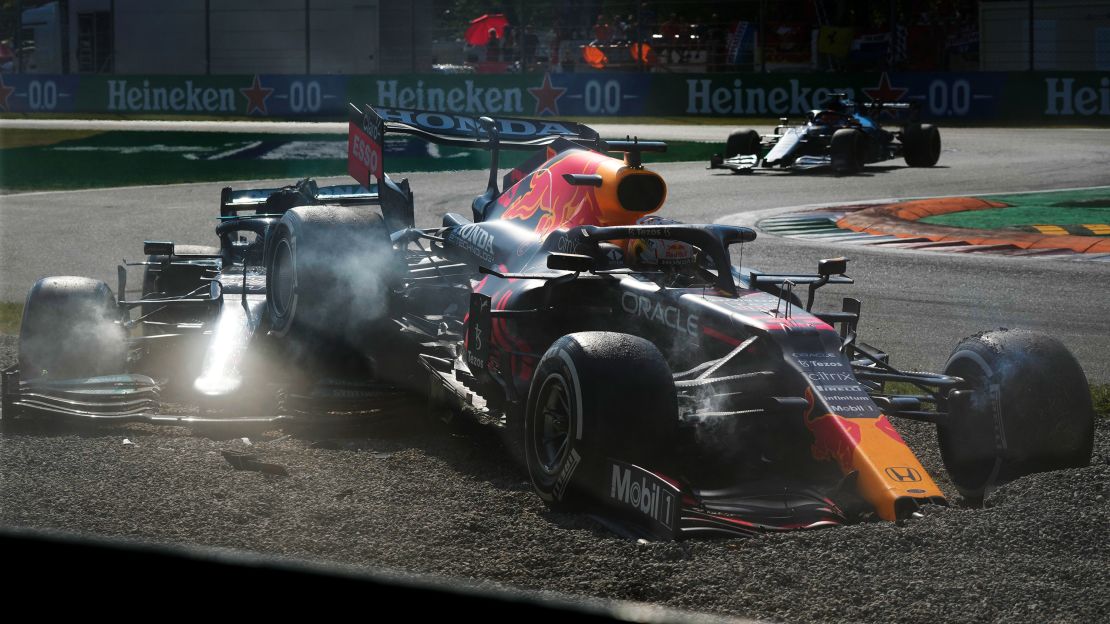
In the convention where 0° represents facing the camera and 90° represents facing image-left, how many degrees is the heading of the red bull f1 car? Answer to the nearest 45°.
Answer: approximately 315°

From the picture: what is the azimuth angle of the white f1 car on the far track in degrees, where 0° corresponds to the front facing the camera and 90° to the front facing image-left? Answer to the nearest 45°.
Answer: approximately 45°
